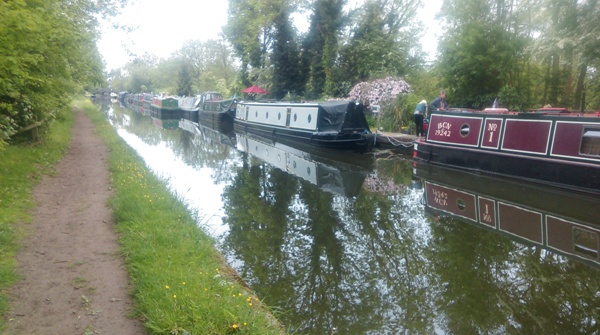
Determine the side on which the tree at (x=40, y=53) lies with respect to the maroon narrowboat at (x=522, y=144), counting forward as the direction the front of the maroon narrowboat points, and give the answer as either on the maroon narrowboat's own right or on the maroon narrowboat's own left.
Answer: on the maroon narrowboat's own right

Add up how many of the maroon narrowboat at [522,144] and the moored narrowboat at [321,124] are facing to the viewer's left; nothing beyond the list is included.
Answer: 0

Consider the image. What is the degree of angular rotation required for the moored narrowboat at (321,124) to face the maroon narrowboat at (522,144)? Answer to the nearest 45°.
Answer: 0° — it already faces it

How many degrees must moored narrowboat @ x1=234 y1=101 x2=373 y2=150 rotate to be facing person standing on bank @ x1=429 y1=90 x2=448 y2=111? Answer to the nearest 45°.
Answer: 0° — it already faces them

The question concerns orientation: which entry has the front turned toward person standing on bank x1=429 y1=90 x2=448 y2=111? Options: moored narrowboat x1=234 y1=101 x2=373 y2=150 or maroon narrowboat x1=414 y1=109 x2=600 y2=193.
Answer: the moored narrowboat

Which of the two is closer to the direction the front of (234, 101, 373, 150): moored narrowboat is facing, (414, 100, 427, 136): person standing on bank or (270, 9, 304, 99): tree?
the person standing on bank

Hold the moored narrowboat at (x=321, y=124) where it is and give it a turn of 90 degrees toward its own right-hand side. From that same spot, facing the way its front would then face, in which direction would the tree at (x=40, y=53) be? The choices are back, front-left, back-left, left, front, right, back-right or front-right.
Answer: front

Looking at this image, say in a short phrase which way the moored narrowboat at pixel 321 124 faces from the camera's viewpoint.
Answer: facing the viewer and to the right of the viewer

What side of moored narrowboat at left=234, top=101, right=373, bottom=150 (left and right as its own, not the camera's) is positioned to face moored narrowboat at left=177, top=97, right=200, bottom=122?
back

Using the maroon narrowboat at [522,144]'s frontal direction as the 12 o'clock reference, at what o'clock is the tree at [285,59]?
The tree is roughly at 6 o'clock from the maroon narrowboat.

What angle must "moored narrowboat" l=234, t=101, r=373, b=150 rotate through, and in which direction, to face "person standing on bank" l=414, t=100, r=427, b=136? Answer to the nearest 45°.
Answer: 0° — it already faces them
